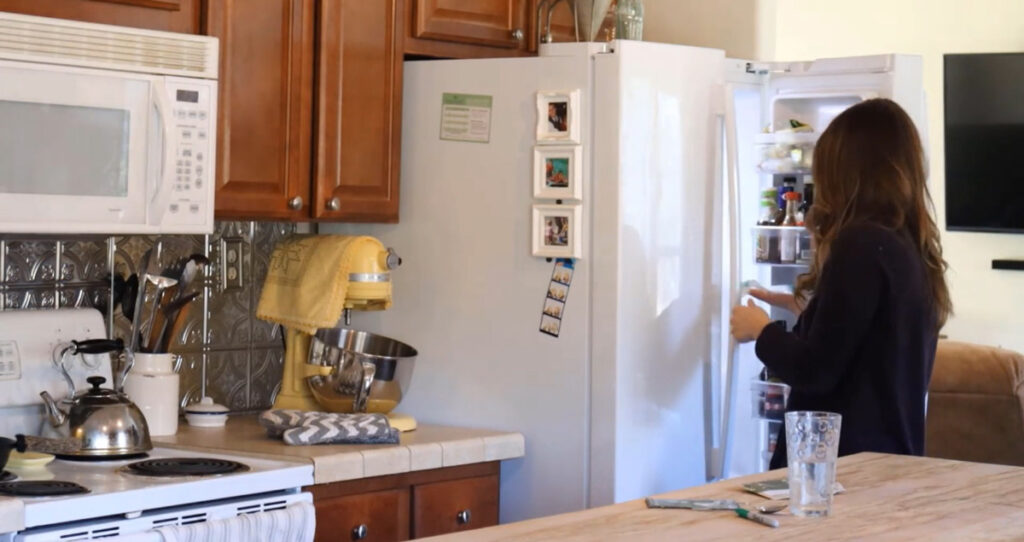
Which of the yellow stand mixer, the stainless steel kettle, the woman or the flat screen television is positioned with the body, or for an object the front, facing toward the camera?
the flat screen television

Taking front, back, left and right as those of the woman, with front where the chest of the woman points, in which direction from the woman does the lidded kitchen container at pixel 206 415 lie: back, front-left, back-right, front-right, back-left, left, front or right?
front-left

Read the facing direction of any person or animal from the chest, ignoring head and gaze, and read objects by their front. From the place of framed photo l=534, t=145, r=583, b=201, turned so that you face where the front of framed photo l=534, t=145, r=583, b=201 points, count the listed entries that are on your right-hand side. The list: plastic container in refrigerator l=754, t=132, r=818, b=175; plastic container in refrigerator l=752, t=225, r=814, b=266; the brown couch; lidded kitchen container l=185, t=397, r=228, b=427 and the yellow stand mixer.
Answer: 2

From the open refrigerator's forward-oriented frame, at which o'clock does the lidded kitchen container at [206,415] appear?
The lidded kitchen container is roughly at 4 o'clock from the open refrigerator.

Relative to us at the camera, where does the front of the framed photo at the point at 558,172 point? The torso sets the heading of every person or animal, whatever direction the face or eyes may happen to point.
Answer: facing the viewer

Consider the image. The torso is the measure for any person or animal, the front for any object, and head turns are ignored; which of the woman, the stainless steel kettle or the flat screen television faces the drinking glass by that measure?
the flat screen television

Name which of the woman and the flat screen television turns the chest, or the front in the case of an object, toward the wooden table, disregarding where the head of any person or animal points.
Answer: the flat screen television

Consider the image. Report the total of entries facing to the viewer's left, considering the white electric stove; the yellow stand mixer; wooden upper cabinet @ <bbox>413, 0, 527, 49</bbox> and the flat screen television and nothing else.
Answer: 0

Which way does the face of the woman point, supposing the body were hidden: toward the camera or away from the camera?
away from the camera

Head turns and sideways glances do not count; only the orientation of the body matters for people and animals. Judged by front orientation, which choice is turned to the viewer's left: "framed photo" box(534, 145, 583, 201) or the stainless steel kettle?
the stainless steel kettle

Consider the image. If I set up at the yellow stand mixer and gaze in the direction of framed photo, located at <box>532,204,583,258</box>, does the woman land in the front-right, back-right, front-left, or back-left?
front-right

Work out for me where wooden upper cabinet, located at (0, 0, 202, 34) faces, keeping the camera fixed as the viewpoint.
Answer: facing the viewer and to the right of the viewer

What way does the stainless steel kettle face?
to the viewer's left
